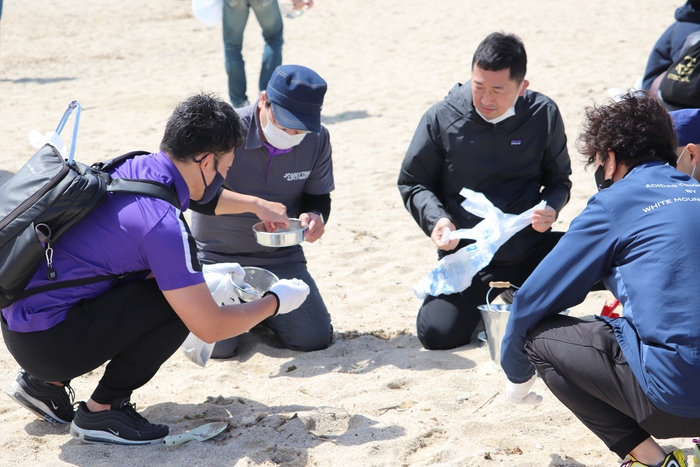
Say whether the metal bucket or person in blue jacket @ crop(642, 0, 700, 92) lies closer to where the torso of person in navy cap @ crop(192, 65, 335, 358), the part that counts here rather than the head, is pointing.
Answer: the metal bucket

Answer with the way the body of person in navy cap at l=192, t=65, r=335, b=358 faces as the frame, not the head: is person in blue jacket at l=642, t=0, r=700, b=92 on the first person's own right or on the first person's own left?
on the first person's own left

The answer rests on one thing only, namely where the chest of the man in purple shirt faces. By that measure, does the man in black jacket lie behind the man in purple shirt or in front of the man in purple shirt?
in front

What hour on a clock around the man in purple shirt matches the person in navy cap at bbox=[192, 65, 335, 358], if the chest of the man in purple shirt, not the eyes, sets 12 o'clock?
The person in navy cap is roughly at 10 o'clock from the man in purple shirt.

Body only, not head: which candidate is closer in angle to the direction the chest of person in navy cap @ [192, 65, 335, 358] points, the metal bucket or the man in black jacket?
the metal bucket

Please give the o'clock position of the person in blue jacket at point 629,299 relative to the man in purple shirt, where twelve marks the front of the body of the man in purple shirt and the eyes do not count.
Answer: The person in blue jacket is roughly at 1 o'clock from the man in purple shirt.

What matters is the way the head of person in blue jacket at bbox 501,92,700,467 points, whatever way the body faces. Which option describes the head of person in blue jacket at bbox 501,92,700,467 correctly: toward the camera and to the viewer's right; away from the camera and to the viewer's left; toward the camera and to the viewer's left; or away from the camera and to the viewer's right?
away from the camera and to the viewer's left

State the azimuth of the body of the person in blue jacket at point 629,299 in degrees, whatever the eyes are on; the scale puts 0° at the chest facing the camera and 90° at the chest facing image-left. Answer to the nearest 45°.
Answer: approximately 135°

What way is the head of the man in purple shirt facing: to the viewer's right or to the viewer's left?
to the viewer's right

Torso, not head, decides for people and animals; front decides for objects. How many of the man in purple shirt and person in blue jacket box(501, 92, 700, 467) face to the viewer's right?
1

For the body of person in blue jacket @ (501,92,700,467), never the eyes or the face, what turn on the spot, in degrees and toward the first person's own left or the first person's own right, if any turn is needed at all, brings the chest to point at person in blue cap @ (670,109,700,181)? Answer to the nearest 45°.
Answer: approximately 45° to the first person's own right

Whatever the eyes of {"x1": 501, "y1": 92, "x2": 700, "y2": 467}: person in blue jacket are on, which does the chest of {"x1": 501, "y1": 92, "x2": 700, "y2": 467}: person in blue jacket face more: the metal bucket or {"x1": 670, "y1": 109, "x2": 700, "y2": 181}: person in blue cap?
the metal bucket

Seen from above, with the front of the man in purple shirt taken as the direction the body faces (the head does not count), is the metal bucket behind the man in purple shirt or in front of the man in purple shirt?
in front

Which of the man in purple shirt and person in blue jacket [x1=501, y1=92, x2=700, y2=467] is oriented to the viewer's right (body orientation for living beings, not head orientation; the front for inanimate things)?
the man in purple shirt

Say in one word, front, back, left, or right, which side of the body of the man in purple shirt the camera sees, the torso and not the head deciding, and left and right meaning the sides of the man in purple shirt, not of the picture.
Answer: right
